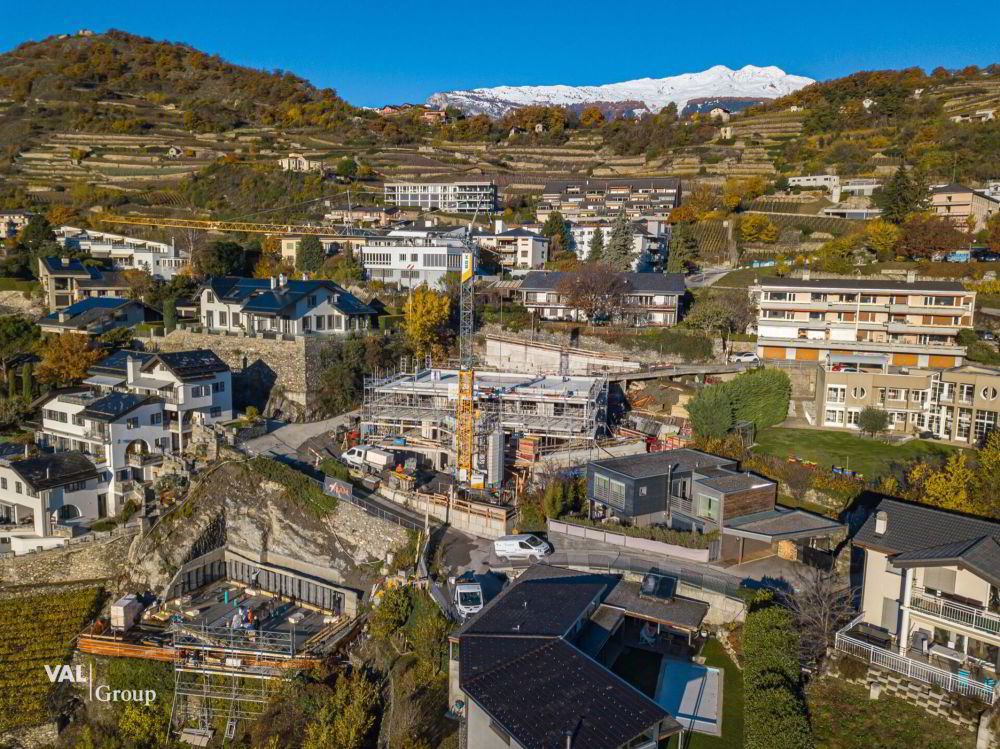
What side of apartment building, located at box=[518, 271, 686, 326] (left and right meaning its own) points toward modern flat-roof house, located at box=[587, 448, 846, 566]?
front

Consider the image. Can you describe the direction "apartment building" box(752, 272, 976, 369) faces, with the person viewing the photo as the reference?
facing the viewer

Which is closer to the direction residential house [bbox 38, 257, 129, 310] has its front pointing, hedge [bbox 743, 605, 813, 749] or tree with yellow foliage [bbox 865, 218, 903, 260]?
the hedge

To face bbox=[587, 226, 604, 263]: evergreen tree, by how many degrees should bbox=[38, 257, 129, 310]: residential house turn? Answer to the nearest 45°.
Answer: approximately 90° to its left

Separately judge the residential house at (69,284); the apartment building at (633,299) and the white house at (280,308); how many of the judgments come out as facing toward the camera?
3

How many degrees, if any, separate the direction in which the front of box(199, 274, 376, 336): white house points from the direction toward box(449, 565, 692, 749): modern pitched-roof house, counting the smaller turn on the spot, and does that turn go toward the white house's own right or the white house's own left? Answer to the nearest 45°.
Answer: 0° — it already faces it

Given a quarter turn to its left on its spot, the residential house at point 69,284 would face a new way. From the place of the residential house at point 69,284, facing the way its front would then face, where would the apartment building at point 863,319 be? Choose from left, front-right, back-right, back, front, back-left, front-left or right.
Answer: front-right

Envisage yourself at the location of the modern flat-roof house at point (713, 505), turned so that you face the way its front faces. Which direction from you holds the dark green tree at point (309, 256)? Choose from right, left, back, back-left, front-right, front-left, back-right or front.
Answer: right

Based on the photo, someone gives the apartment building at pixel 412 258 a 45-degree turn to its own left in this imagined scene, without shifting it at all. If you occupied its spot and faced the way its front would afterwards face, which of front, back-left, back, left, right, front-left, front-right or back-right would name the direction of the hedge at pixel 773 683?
front-right

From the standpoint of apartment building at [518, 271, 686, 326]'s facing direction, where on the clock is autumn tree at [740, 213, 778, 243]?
The autumn tree is roughly at 7 o'clock from the apartment building.

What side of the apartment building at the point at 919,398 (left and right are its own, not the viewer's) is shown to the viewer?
front

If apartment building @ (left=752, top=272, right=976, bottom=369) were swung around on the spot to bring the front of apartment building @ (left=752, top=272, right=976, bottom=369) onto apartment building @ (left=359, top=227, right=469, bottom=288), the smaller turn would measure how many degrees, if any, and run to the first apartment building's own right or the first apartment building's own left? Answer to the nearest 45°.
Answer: approximately 90° to the first apartment building's own right

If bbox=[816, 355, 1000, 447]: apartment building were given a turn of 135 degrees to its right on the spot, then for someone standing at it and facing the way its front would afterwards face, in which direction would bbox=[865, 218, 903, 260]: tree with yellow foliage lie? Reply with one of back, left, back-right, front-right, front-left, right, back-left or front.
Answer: front-right

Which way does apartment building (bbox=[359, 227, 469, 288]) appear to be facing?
toward the camera

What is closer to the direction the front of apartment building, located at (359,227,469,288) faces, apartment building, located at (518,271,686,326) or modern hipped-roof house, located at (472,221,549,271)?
the apartment building

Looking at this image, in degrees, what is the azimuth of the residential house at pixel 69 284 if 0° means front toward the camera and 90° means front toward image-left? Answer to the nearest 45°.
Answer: approximately 0°

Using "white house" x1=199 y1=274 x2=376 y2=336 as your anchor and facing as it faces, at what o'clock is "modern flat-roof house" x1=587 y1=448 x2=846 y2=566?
The modern flat-roof house is roughly at 11 o'clock from the white house.

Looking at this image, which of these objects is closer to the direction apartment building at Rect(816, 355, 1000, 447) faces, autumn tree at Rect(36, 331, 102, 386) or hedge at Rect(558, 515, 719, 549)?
the hedge
